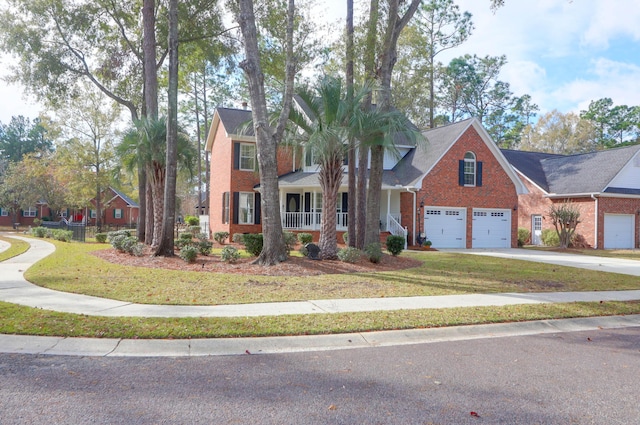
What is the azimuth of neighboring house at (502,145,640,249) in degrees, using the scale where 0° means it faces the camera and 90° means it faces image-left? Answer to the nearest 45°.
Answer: approximately 0°

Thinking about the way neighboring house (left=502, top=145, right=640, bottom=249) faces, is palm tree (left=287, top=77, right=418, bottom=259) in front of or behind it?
in front

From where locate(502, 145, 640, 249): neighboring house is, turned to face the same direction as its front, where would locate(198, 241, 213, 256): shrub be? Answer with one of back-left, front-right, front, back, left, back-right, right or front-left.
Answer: front-right

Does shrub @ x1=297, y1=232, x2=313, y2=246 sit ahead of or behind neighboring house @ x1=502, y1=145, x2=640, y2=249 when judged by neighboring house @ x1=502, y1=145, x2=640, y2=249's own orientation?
ahead

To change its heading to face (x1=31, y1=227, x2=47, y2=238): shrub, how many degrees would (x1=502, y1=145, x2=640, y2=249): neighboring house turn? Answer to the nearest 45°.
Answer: approximately 45° to its right

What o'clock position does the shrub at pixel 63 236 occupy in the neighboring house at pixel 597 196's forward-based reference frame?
The shrub is roughly at 2 o'clock from the neighboring house.
